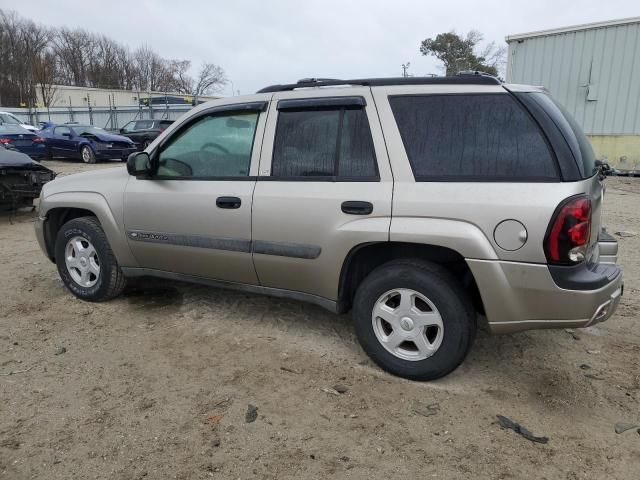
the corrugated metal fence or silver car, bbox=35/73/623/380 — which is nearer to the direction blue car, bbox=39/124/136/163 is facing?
the silver car

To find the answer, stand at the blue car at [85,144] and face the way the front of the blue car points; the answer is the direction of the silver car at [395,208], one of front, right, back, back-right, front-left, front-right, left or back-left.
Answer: front-right

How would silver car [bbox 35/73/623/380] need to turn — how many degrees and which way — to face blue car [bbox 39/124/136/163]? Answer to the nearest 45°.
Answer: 0° — it already faces it

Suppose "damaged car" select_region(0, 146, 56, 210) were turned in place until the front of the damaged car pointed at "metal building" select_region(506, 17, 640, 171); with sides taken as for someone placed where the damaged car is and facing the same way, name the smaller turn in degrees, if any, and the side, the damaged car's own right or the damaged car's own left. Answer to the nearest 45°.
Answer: approximately 45° to the damaged car's own left

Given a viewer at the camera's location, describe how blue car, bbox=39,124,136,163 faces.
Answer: facing the viewer and to the right of the viewer

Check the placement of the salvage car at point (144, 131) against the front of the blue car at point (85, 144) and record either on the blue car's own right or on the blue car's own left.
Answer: on the blue car's own left

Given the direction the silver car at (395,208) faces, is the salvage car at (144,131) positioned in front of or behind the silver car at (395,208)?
in front

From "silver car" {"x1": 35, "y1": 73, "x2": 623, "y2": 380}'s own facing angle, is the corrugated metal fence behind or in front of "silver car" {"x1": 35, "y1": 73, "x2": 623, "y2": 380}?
in front

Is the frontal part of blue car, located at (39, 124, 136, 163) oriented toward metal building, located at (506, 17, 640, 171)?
yes

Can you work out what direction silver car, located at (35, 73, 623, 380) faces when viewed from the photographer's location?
facing away from the viewer and to the left of the viewer

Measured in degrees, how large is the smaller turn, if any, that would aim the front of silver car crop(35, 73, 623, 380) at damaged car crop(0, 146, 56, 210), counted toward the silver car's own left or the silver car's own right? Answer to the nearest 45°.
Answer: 0° — it already faces it
